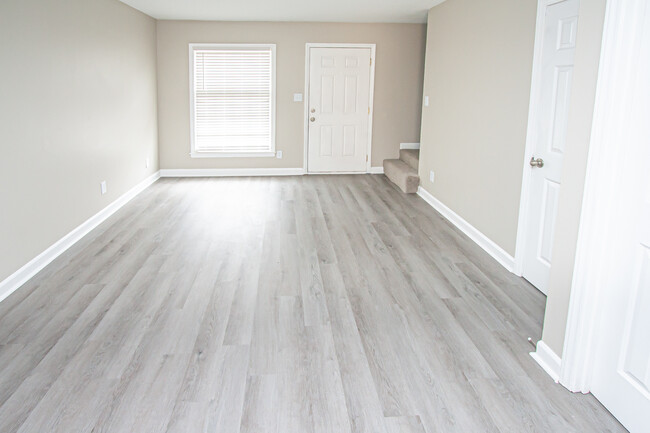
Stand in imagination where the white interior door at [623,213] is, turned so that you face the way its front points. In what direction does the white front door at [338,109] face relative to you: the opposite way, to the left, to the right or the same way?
to the left

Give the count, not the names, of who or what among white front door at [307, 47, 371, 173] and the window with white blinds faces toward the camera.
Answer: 2

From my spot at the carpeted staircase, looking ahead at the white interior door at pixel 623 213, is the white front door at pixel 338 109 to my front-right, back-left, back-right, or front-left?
back-right

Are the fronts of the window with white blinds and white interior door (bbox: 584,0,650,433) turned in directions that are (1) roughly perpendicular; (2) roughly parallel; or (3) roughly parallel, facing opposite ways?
roughly perpendicular

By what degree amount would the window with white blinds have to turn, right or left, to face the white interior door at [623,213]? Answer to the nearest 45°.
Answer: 0° — it already faces it

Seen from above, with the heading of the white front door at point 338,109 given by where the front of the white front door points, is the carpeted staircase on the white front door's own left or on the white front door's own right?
on the white front door's own left

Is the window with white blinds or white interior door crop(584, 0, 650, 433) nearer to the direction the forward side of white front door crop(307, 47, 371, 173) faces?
the white interior door

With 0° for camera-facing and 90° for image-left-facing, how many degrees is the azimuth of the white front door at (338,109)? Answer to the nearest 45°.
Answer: approximately 0°

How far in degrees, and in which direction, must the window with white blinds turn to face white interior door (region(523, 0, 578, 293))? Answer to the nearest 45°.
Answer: approximately 45° to its left

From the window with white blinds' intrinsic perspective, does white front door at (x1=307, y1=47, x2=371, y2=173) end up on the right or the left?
on its left

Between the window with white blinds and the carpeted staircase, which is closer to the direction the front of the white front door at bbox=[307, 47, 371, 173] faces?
the carpeted staircase

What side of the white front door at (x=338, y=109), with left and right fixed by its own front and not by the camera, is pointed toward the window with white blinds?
right
